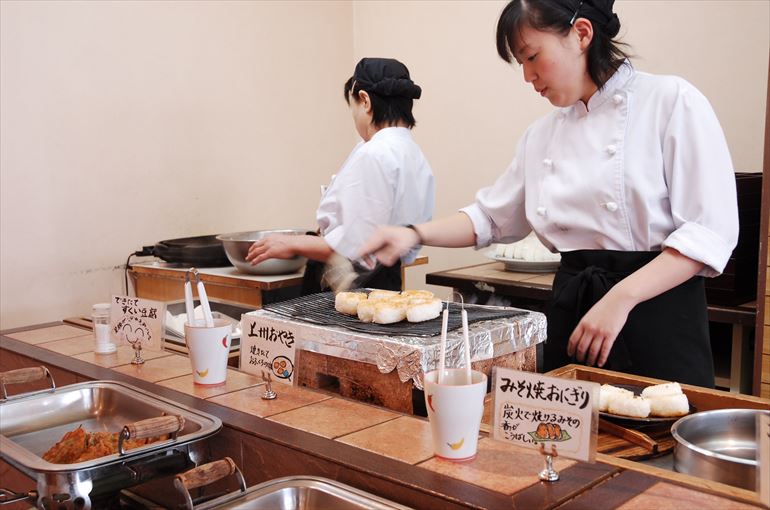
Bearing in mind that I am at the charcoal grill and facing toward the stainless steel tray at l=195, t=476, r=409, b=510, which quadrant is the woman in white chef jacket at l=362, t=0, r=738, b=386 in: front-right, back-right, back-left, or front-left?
back-left

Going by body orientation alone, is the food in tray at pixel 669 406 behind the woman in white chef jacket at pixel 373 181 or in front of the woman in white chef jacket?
behind

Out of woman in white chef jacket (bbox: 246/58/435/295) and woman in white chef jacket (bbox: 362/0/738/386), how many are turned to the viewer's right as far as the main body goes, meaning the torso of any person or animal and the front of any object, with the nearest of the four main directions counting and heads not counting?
0

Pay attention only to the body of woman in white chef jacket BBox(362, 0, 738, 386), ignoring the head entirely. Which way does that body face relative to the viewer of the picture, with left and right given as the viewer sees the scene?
facing the viewer and to the left of the viewer

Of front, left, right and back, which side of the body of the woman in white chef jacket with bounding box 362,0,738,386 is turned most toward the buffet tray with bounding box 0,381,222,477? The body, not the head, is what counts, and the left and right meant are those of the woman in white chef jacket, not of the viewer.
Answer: front

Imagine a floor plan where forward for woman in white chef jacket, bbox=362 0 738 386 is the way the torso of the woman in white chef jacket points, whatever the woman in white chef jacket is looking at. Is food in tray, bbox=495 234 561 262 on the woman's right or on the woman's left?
on the woman's right

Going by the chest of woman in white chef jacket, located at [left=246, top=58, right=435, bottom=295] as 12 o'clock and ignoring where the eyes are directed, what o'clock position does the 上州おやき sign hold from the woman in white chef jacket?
The 上州おやき sign is roughly at 8 o'clock from the woman in white chef jacket.

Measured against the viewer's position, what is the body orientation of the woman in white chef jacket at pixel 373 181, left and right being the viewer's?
facing away from the viewer and to the left of the viewer

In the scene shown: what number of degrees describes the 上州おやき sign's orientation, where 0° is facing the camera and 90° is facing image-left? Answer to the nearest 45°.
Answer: approximately 45°

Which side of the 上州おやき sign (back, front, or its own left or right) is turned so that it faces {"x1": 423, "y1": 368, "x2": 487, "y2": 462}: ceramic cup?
left

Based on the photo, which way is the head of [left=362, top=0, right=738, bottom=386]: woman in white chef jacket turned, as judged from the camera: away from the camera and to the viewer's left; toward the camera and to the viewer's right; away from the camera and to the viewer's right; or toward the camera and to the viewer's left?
toward the camera and to the viewer's left

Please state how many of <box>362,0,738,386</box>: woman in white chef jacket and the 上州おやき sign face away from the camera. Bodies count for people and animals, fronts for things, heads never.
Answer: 0

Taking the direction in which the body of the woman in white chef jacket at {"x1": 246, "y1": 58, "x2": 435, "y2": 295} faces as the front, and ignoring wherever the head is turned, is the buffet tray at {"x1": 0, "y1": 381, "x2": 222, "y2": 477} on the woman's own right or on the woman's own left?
on the woman's own left

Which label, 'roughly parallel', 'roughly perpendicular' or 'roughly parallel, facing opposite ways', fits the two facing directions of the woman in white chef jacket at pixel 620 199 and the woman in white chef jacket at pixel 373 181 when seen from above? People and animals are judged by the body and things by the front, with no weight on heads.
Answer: roughly perpendicular
